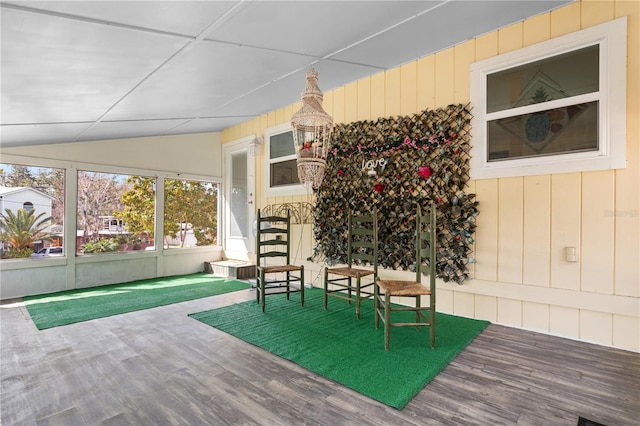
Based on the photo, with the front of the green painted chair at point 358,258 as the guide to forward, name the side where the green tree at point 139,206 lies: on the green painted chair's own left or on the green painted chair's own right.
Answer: on the green painted chair's own right

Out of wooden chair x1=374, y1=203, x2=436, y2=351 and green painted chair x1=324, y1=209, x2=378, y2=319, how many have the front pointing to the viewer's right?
0

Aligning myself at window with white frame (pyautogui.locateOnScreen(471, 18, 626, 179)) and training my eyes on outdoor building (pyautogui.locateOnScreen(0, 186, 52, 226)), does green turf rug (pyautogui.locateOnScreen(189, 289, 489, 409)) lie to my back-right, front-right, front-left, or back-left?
front-left

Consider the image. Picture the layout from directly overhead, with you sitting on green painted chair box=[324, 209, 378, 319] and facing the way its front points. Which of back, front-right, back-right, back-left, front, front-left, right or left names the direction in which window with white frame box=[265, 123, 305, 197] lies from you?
right

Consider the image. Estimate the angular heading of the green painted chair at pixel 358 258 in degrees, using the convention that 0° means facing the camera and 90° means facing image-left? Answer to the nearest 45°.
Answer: approximately 45°

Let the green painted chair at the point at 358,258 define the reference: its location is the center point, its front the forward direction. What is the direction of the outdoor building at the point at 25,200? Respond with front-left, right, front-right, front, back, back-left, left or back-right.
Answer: front-right

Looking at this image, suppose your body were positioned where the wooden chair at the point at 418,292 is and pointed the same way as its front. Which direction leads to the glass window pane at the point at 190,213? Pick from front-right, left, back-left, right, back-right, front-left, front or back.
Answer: front-right

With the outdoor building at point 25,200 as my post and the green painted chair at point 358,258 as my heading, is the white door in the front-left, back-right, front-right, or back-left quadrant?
front-left

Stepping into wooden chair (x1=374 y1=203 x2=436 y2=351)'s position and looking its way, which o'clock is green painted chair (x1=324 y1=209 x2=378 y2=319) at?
The green painted chair is roughly at 2 o'clock from the wooden chair.

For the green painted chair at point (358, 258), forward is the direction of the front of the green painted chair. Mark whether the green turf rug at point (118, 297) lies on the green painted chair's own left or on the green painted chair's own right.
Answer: on the green painted chair's own right

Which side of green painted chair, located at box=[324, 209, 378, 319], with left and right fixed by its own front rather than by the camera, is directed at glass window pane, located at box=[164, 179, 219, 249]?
right

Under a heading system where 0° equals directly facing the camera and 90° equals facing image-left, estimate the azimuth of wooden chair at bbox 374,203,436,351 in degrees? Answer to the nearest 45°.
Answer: approximately 90°
